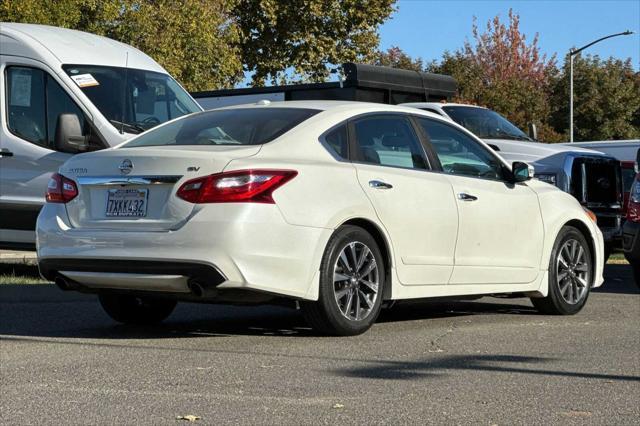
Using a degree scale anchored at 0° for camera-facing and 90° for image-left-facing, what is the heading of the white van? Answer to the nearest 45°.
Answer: approximately 315°

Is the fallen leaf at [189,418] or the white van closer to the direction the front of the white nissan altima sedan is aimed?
the white van

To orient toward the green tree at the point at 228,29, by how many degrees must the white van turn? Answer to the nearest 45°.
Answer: approximately 135° to its left

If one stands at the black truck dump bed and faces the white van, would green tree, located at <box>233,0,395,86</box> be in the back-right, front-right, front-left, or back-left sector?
back-right

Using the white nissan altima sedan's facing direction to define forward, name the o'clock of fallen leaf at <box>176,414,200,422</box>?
The fallen leaf is roughly at 5 o'clock from the white nissan altima sedan.

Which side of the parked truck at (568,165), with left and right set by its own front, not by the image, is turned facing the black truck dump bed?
back

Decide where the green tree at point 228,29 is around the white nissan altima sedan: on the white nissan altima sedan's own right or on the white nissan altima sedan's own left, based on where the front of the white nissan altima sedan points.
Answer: on the white nissan altima sedan's own left

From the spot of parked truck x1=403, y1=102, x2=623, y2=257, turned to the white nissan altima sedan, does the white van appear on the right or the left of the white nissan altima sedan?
right

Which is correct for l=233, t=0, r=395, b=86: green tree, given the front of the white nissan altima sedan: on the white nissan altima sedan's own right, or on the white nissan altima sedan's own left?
on the white nissan altima sedan's own left

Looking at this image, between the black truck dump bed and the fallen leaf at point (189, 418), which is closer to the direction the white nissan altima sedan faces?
the black truck dump bed

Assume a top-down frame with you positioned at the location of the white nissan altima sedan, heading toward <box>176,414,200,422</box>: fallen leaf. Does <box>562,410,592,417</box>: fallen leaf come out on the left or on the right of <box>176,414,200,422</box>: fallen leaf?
left
